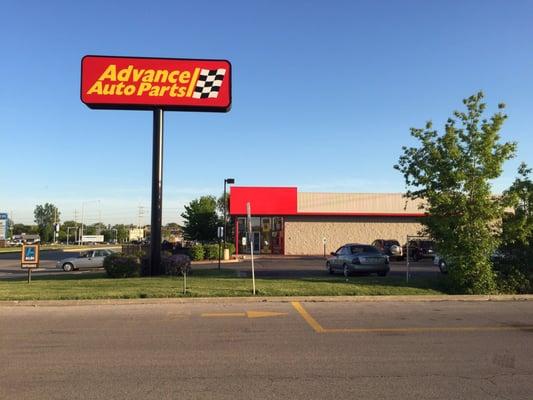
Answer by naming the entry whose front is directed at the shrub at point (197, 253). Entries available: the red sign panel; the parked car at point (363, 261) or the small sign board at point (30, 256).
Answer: the parked car

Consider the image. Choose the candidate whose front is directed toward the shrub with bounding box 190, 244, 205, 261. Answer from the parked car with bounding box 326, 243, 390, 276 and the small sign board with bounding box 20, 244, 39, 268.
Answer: the parked car

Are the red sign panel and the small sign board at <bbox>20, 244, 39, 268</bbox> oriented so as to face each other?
no

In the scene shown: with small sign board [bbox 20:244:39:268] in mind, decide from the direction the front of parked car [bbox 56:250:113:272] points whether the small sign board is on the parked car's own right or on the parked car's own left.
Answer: on the parked car's own left

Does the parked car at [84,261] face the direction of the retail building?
no

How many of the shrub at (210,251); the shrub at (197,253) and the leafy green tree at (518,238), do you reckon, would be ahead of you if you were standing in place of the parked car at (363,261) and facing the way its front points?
2

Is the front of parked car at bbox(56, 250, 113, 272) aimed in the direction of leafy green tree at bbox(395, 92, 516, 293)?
no

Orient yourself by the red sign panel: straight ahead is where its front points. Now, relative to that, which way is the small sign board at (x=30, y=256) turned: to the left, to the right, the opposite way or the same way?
the same way

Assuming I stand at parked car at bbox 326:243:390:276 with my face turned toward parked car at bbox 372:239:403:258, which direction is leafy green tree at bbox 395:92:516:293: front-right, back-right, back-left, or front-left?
back-right

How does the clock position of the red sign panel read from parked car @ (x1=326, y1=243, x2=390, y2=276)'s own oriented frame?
The red sign panel is roughly at 10 o'clock from the parked car.

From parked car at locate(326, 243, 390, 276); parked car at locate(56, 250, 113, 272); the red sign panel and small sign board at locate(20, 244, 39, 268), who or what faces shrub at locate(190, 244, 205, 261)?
parked car at locate(326, 243, 390, 276)

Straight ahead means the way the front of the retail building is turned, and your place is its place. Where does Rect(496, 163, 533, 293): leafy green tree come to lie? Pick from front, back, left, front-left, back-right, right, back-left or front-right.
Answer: left

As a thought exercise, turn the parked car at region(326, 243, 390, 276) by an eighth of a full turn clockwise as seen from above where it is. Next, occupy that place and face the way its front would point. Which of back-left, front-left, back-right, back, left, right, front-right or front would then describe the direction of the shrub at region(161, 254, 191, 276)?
left

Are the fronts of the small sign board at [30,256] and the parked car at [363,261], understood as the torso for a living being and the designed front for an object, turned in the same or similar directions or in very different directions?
very different directions

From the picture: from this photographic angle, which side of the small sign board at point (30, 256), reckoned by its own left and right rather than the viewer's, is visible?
front

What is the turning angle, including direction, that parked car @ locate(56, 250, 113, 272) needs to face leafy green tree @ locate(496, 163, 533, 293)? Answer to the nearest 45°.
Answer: approximately 135° to its left

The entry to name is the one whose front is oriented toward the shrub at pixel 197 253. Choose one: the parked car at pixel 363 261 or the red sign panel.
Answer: the parked car

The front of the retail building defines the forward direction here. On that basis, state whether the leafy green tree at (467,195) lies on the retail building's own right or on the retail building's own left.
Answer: on the retail building's own left

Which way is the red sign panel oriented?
toward the camera
